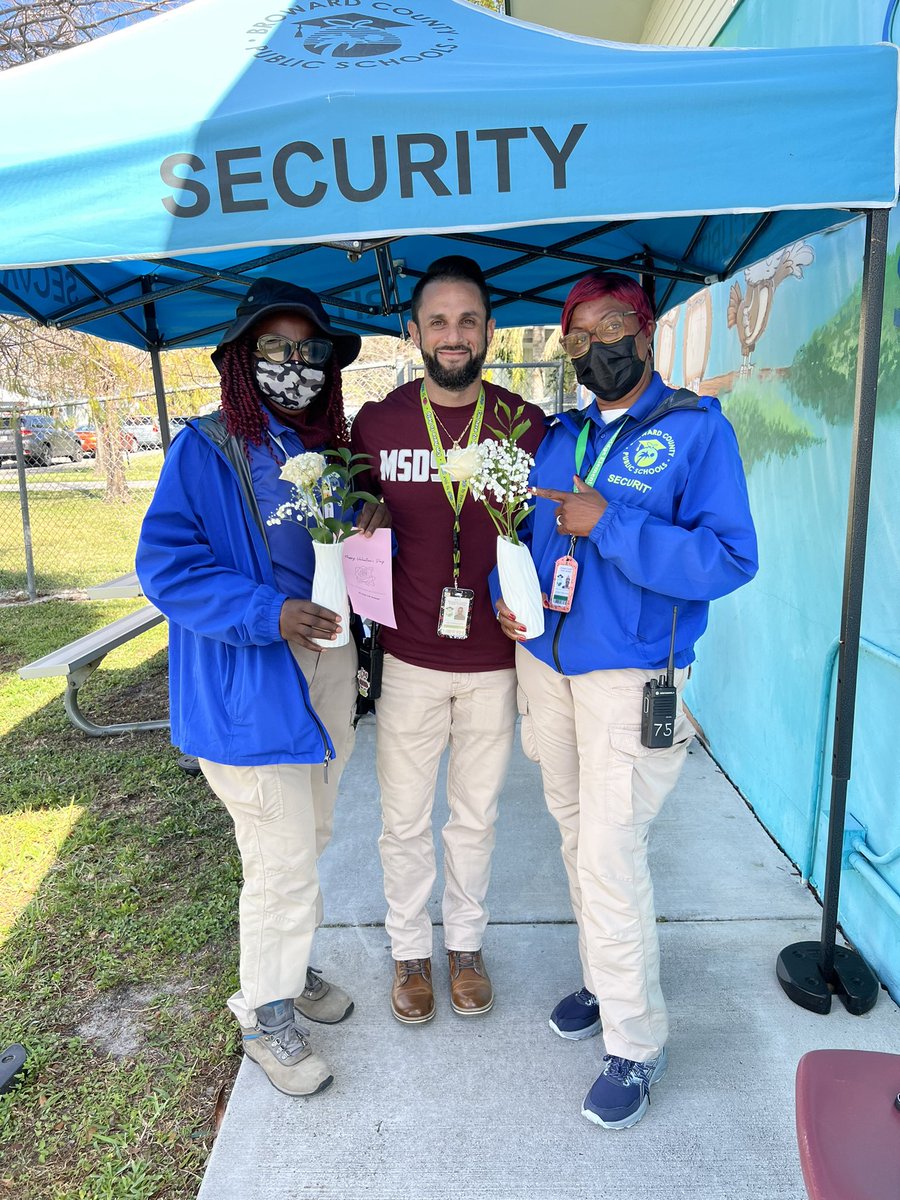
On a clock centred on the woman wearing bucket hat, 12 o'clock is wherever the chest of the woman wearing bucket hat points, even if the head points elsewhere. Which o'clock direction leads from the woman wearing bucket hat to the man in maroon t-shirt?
The man in maroon t-shirt is roughly at 10 o'clock from the woman wearing bucket hat.

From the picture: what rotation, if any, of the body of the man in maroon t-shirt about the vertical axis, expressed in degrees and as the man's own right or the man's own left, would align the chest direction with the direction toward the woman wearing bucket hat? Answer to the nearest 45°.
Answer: approximately 45° to the man's own right

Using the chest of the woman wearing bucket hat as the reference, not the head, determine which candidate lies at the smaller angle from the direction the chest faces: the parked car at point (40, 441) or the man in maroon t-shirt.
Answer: the man in maroon t-shirt

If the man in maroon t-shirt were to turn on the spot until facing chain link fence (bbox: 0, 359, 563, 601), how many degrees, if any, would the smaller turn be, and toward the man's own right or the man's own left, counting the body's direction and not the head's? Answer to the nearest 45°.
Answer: approximately 135° to the man's own right

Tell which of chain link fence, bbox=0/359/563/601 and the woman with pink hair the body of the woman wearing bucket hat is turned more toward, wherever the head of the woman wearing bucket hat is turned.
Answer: the woman with pink hair

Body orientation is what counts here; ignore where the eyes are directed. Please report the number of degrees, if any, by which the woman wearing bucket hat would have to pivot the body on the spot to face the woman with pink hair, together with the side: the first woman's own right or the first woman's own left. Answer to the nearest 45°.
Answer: approximately 45° to the first woman's own left

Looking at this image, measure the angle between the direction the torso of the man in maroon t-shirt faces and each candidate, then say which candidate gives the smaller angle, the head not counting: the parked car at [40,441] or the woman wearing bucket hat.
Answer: the woman wearing bucket hat
